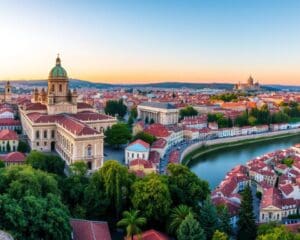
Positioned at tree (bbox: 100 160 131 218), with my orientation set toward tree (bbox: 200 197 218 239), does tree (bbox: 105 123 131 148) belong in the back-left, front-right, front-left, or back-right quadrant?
back-left

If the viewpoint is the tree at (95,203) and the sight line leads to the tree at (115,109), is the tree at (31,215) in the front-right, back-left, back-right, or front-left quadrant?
back-left
